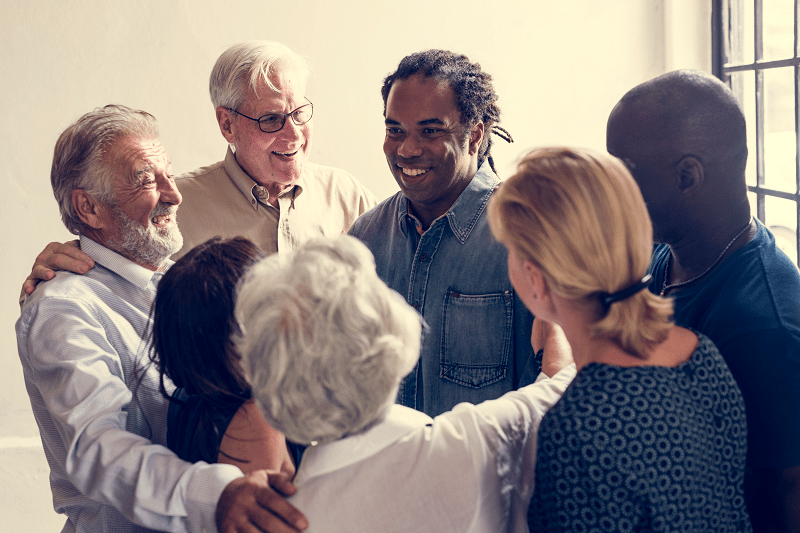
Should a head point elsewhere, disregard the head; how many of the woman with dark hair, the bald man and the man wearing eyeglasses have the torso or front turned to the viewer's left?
1

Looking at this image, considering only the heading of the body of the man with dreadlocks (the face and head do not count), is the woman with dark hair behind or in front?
in front

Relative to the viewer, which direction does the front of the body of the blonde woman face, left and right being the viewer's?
facing away from the viewer and to the left of the viewer

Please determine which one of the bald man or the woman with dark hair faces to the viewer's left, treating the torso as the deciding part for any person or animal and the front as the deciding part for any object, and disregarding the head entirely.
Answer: the bald man

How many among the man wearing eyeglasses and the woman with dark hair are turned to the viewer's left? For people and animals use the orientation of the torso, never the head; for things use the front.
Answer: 0

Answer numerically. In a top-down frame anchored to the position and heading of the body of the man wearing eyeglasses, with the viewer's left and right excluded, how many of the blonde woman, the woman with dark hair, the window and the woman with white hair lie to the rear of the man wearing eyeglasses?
0

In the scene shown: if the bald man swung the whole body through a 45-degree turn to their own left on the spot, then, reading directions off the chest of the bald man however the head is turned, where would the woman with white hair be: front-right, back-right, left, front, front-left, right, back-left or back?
front

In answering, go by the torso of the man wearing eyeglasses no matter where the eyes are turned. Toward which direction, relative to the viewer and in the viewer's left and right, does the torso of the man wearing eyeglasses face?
facing the viewer and to the right of the viewer

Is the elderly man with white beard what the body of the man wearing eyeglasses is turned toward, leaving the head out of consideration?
no

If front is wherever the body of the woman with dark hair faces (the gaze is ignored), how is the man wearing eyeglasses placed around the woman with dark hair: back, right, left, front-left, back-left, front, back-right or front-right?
front-left

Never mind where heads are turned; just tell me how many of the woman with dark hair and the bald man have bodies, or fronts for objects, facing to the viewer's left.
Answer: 1

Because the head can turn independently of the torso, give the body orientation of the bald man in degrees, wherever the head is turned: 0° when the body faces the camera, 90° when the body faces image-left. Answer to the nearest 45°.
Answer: approximately 90°

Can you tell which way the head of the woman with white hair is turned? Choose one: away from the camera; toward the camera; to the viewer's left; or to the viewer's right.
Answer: away from the camera

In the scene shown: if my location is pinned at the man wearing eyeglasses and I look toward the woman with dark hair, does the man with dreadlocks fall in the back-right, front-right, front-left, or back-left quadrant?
front-left

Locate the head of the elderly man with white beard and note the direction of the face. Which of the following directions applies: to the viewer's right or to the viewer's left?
to the viewer's right

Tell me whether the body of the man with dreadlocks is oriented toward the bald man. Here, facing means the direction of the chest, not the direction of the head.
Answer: no

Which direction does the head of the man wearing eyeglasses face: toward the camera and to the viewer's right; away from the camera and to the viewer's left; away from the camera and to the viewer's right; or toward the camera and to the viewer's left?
toward the camera and to the viewer's right

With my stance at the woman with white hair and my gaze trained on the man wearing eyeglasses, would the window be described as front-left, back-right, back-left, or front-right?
front-right
